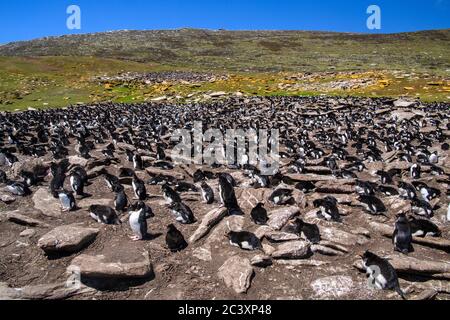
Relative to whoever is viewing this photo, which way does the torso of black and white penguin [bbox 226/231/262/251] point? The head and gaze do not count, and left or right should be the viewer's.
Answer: facing to the left of the viewer

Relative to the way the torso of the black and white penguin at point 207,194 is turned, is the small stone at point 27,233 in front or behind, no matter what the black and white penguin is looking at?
in front

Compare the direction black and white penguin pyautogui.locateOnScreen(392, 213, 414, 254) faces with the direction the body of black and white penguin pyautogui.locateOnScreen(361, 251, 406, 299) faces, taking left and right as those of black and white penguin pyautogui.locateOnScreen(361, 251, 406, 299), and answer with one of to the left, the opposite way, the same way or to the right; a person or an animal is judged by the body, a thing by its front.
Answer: to the right

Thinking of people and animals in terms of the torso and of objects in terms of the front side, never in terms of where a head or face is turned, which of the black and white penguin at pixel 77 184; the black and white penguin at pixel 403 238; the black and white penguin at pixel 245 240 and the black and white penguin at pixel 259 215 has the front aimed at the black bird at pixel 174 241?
the black and white penguin at pixel 245 240

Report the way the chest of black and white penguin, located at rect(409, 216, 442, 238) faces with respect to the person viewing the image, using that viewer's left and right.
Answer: facing to the left of the viewer

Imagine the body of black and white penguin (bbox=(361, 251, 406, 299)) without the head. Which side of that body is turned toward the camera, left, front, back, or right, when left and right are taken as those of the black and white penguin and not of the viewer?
left
